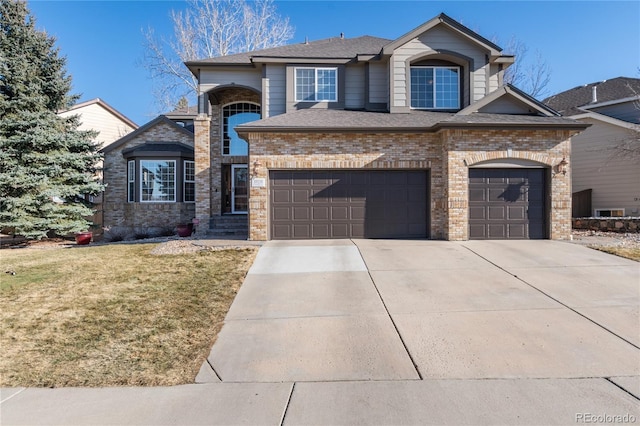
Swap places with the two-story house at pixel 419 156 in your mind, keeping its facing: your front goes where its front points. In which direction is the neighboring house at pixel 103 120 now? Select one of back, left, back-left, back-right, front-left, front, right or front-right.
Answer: back-right

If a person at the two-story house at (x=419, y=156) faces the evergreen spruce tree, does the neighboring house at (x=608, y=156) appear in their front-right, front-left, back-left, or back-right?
back-right

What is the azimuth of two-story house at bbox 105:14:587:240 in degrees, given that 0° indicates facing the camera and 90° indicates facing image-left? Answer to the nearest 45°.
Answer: approximately 0°

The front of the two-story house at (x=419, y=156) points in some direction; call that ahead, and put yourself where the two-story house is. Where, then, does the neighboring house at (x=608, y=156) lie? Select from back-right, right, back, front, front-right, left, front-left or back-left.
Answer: back-left

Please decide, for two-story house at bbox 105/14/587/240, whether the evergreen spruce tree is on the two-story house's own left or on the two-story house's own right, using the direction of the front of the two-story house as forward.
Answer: on the two-story house's own right
